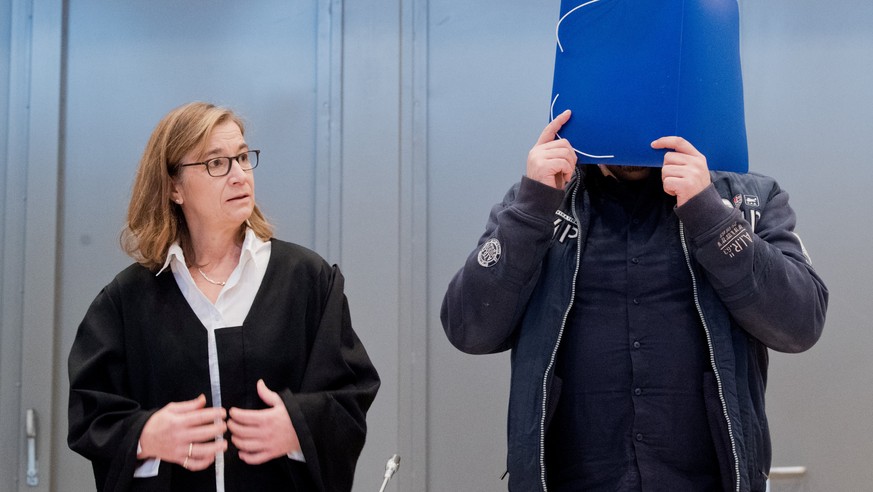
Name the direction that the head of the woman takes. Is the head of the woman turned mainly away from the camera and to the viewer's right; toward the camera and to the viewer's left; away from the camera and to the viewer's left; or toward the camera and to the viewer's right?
toward the camera and to the viewer's right

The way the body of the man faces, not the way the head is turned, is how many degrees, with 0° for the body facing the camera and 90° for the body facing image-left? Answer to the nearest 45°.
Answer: approximately 0°

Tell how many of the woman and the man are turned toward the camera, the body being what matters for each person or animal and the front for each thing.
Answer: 2

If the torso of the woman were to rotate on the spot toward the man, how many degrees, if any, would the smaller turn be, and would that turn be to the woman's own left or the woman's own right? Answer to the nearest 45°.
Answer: approximately 45° to the woman's own left

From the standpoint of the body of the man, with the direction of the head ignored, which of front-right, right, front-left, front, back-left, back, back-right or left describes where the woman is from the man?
right
